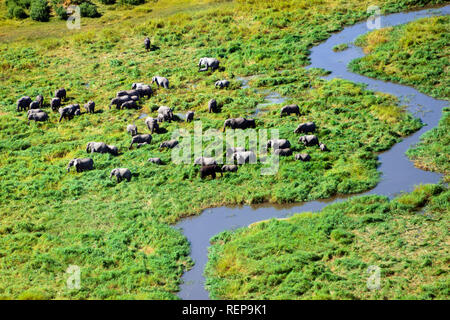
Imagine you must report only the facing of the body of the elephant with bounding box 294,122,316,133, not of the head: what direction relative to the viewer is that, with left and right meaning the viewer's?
facing to the left of the viewer

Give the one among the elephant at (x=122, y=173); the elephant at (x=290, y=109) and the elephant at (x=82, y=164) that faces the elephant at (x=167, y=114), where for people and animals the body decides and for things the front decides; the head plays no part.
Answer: the elephant at (x=290, y=109)

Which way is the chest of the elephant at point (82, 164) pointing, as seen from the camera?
to the viewer's left

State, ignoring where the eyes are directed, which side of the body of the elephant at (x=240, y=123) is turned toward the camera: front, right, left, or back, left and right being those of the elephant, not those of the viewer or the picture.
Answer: left

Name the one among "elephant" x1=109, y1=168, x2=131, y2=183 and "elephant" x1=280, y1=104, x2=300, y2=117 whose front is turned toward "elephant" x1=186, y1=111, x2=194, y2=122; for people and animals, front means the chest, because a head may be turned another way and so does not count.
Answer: "elephant" x1=280, y1=104, x2=300, y2=117

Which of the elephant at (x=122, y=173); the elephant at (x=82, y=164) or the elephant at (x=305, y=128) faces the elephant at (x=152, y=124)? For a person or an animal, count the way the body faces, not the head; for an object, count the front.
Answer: the elephant at (x=305, y=128)

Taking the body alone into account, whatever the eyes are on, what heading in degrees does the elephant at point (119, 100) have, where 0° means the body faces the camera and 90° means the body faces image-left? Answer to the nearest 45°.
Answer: approximately 90°

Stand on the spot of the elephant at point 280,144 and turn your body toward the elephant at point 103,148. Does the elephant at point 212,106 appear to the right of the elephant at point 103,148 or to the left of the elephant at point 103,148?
right

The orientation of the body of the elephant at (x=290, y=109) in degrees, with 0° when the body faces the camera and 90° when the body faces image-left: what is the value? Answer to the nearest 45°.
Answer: approximately 90°
